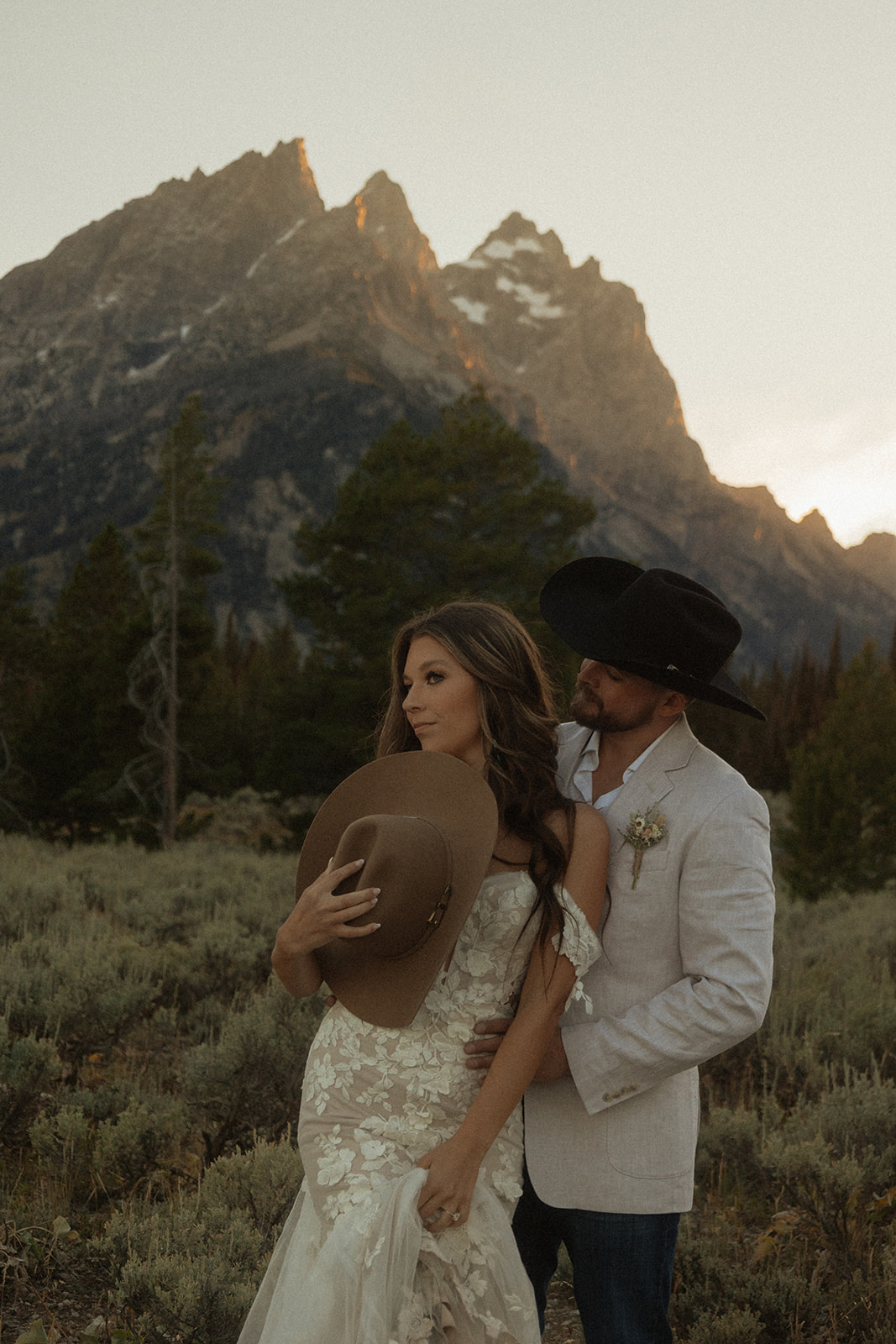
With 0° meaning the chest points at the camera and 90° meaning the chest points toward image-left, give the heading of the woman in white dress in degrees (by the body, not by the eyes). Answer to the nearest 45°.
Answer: approximately 45°

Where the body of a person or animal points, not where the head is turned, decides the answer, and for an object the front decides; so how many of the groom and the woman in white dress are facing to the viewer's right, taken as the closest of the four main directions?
0

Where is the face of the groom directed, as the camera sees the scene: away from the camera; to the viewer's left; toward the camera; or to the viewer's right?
to the viewer's left

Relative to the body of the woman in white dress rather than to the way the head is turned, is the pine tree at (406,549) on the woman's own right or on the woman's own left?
on the woman's own right

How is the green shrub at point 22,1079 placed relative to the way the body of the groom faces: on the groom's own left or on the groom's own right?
on the groom's own right

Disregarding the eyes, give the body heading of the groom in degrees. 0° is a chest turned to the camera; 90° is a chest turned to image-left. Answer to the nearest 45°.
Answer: approximately 45°

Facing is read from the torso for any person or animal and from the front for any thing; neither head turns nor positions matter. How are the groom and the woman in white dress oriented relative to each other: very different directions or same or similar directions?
same or similar directions
